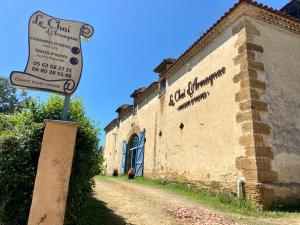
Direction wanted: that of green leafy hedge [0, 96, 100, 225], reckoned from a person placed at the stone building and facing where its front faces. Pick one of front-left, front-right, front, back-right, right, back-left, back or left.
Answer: front

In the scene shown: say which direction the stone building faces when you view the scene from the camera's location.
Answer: facing the viewer and to the left of the viewer

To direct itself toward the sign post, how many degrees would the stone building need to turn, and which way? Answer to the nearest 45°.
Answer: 0° — it already faces it
